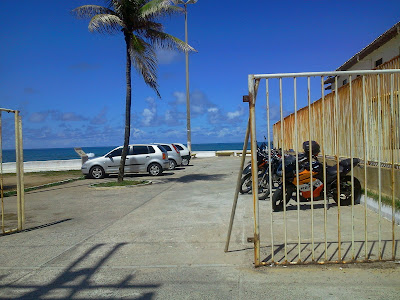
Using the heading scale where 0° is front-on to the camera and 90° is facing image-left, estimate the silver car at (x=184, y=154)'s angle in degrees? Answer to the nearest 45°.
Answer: approximately 90°

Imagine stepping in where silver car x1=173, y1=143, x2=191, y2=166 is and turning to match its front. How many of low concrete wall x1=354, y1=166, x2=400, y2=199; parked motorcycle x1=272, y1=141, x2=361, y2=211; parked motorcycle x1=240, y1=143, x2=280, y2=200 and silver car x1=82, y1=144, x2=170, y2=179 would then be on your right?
0

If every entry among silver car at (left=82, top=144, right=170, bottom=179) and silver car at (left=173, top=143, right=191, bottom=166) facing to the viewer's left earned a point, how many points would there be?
2

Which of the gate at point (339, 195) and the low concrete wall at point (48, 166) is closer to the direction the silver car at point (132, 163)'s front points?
the low concrete wall

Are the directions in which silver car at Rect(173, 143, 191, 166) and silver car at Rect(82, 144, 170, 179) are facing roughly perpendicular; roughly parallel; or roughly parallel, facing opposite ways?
roughly parallel

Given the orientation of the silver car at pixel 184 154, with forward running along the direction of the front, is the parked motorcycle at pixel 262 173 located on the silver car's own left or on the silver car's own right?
on the silver car's own left

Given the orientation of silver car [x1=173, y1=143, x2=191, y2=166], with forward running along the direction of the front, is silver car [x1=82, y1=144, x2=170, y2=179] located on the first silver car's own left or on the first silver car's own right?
on the first silver car's own left

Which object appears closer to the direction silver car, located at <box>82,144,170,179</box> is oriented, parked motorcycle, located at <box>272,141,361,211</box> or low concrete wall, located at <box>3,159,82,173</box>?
the low concrete wall

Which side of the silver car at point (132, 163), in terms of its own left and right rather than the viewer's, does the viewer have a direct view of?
left
